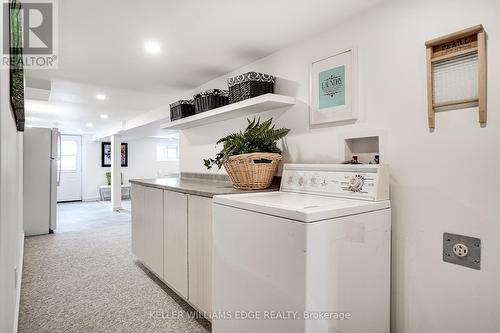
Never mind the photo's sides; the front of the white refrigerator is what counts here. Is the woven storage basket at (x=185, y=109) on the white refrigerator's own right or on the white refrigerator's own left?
on the white refrigerator's own right

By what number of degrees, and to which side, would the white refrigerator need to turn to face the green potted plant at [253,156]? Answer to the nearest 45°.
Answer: approximately 90° to its right

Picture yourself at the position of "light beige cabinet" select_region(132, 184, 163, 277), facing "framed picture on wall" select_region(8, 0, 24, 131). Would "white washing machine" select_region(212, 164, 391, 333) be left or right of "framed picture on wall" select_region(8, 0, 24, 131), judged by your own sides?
left

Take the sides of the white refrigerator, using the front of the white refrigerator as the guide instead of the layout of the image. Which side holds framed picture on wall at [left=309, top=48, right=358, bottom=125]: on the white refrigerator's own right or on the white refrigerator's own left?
on the white refrigerator's own right

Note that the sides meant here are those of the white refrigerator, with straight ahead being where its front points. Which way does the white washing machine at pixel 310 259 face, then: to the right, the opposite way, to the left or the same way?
the opposite way

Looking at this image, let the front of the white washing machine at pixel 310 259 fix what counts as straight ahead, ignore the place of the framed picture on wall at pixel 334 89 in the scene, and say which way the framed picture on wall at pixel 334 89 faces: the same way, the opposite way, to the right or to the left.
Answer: the same way

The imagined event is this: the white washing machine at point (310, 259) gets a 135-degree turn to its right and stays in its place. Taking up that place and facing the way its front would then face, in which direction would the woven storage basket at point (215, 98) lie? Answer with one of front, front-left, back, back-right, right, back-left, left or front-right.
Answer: front-left

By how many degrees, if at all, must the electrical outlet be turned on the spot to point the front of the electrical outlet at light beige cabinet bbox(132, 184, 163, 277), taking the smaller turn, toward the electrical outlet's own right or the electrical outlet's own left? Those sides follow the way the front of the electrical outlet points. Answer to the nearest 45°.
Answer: approximately 45° to the electrical outlet's own right

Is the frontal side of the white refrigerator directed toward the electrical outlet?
no

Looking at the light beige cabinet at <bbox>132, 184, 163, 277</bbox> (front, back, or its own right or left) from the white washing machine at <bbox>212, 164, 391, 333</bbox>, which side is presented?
left

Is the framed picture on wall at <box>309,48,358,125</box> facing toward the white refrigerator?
no

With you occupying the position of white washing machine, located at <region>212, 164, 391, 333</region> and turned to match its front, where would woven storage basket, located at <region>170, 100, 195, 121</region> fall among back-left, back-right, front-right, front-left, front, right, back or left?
right

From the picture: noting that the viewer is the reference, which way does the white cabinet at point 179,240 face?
facing the viewer and to the left of the viewer

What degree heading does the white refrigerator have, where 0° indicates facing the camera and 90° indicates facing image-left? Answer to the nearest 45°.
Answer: approximately 270°

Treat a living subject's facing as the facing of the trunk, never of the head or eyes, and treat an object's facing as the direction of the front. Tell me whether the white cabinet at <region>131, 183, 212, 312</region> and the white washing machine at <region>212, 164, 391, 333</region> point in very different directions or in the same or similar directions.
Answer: same or similar directions

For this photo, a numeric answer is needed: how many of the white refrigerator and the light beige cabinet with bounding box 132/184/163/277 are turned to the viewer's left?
1

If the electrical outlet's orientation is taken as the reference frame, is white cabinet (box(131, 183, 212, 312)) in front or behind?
in front
